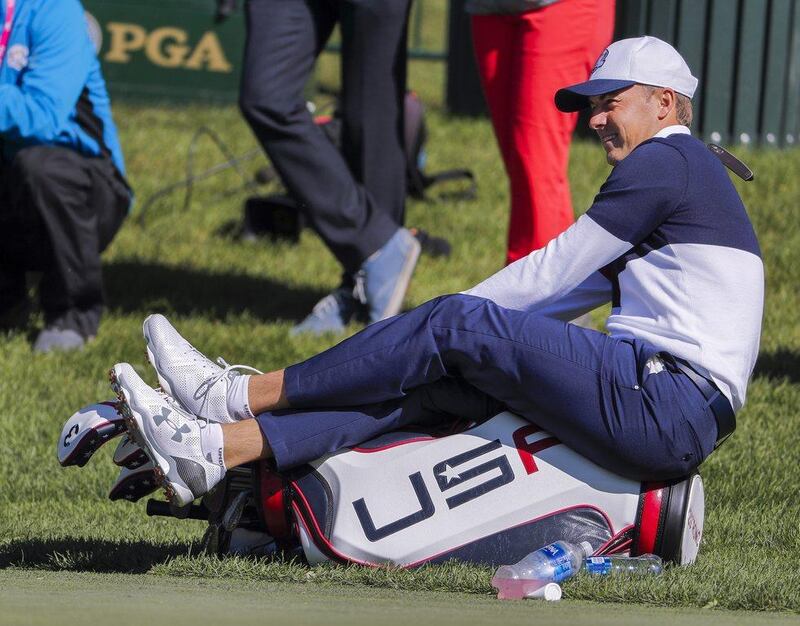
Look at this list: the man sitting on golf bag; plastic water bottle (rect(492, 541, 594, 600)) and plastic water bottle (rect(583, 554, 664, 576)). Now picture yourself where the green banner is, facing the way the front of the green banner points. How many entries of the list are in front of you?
3

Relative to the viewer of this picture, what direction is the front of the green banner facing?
facing the viewer

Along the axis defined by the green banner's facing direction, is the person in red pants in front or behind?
in front

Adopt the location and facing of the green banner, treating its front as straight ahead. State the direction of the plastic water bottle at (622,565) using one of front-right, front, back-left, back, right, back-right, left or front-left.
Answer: front

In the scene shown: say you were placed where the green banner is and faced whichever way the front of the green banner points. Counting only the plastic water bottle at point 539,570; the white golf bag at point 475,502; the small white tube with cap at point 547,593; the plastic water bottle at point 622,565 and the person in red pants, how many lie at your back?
0

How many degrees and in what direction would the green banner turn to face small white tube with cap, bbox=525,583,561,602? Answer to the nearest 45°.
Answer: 0° — it already faces it

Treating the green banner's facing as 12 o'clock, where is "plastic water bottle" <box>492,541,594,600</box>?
The plastic water bottle is roughly at 12 o'clock from the green banner.

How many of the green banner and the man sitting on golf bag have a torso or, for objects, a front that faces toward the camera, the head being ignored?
1

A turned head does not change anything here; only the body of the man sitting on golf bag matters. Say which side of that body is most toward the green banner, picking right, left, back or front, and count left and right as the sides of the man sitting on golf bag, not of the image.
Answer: right

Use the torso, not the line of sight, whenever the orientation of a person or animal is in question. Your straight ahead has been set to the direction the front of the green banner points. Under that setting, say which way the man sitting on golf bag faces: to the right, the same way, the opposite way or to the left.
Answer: to the right

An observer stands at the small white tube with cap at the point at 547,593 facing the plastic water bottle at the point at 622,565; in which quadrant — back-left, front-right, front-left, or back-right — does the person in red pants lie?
front-left

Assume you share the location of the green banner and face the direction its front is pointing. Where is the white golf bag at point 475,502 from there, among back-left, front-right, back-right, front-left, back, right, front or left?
front

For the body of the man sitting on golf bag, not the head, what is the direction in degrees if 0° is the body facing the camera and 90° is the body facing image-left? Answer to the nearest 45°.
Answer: approximately 90°

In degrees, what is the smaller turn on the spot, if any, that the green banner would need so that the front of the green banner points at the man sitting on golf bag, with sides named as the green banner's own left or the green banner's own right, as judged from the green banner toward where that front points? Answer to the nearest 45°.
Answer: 0° — it already faces them

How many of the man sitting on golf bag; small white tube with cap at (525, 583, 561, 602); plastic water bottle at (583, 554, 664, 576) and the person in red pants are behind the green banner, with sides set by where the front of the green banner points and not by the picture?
0

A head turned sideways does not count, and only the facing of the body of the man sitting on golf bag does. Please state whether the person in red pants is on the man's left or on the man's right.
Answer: on the man's right
